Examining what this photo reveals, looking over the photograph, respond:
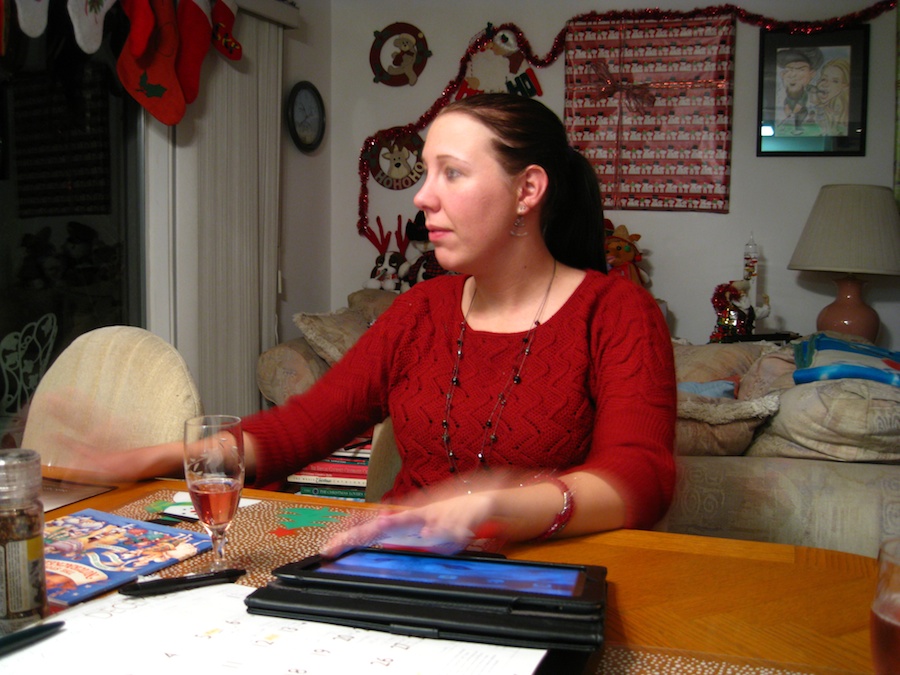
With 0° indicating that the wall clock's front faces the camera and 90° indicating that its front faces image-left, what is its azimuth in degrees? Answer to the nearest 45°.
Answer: approximately 315°

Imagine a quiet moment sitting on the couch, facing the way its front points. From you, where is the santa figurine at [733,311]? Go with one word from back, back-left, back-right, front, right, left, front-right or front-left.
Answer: back

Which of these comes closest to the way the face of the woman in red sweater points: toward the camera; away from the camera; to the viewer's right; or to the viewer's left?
to the viewer's left

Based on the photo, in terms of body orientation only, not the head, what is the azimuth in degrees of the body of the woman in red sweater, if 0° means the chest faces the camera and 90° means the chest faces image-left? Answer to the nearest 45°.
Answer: approximately 45°

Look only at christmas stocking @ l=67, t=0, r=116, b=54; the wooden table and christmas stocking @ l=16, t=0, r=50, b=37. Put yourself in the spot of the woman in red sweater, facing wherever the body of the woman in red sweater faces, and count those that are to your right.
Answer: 2

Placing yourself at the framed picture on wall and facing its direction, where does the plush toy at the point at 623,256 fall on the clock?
The plush toy is roughly at 2 o'clock from the framed picture on wall.

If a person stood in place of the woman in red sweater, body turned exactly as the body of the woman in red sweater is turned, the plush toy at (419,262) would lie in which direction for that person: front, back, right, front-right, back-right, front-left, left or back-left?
back-right

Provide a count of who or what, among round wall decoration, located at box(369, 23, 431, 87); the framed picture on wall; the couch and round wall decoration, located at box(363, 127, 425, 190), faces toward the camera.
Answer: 4

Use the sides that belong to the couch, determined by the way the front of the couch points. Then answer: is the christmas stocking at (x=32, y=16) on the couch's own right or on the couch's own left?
on the couch's own right

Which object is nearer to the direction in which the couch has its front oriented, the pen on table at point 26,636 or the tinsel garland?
the pen on table

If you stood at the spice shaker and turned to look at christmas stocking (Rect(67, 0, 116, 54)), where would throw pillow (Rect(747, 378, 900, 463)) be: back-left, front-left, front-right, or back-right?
front-right

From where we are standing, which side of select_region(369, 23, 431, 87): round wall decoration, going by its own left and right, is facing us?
front
